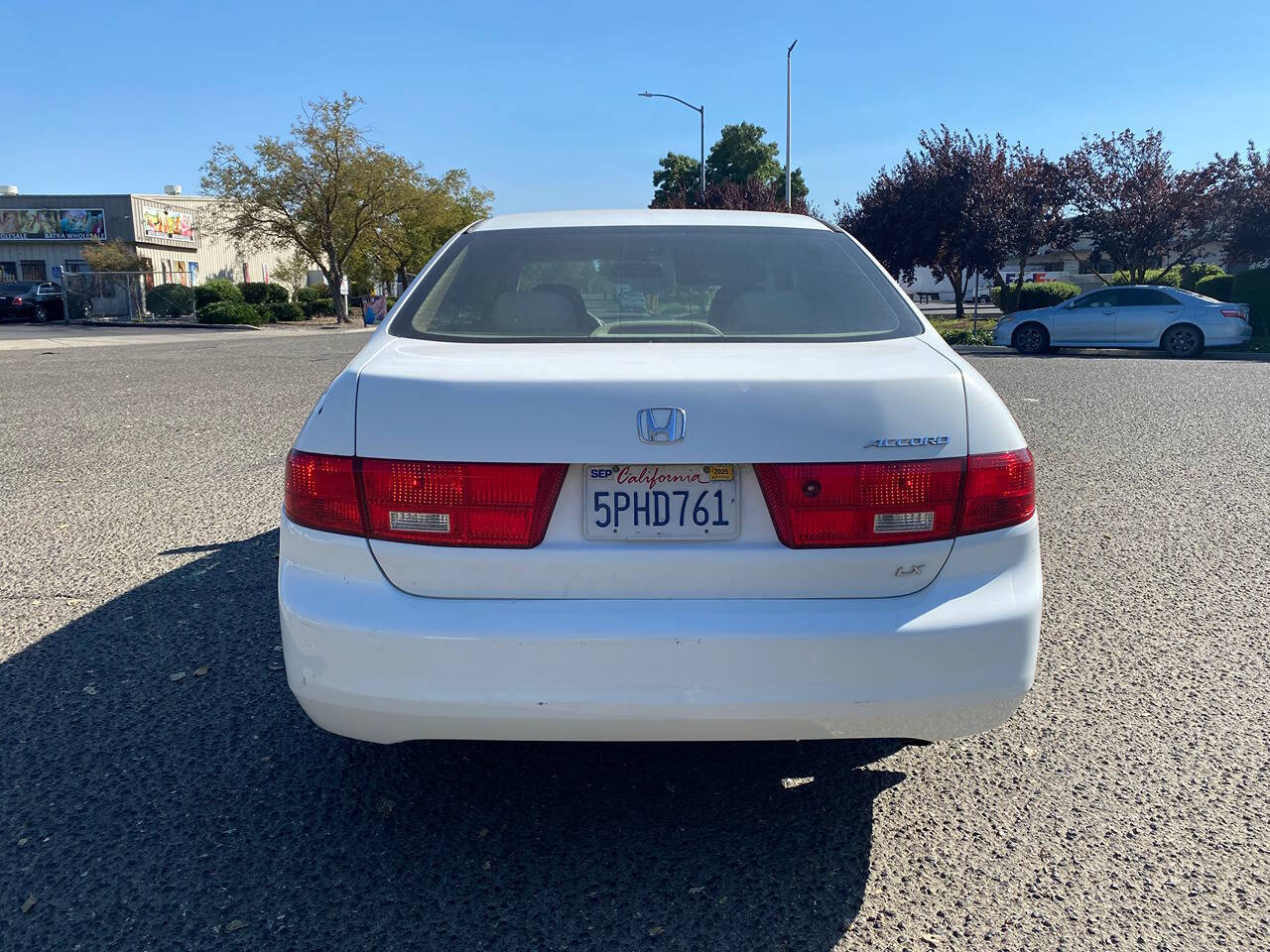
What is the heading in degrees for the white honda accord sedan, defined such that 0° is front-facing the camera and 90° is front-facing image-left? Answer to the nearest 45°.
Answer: approximately 180°

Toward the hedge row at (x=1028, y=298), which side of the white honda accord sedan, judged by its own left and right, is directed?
front

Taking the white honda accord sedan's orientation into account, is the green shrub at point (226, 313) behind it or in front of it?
in front

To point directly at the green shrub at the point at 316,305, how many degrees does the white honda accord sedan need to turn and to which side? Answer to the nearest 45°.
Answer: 0° — it already faces it

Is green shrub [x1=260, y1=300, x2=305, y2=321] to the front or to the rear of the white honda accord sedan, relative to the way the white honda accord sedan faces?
to the front

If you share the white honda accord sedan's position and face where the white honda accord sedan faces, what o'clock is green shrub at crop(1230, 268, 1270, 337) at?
The green shrub is roughly at 1 o'clock from the white honda accord sedan.

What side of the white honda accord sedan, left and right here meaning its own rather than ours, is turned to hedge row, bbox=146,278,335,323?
front

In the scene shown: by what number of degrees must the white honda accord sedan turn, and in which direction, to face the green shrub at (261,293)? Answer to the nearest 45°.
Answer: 0° — it already faces it

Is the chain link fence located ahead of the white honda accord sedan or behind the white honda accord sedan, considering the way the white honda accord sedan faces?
ahead

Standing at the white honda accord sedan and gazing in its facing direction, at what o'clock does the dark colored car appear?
The dark colored car is roughly at 11 o'clock from the white honda accord sedan.
